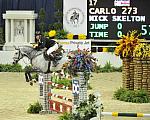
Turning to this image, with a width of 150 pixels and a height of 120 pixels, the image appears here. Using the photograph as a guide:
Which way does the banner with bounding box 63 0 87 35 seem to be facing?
toward the camera

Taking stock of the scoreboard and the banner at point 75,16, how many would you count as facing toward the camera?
2

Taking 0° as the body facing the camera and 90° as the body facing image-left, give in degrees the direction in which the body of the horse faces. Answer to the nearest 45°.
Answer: approximately 90°

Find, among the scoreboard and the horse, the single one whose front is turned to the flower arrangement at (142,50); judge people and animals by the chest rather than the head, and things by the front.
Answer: the scoreboard

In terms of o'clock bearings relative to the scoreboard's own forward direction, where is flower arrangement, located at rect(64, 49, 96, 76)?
The flower arrangement is roughly at 12 o'clock from the scoreboard.

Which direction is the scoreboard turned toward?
toward the camera

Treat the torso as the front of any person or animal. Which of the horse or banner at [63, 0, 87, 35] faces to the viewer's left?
the horse

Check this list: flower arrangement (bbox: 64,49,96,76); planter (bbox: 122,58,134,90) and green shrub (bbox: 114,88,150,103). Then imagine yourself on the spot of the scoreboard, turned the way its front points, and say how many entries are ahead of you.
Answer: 3

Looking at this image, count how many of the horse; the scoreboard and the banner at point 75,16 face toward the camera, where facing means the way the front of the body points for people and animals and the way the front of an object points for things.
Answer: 2

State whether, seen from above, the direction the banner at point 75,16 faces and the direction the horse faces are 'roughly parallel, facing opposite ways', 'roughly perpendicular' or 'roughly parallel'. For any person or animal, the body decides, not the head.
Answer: roughly perpendicular

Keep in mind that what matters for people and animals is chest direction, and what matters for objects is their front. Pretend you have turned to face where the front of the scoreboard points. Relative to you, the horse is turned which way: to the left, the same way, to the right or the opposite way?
to the right
